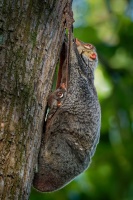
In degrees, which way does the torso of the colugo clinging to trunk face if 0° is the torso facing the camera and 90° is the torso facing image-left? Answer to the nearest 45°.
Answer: approximately 90°
